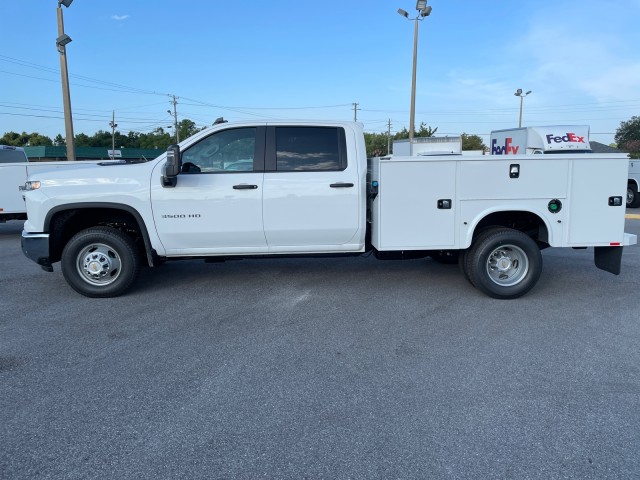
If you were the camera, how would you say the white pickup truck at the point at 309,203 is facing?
facing to the left of the viewer

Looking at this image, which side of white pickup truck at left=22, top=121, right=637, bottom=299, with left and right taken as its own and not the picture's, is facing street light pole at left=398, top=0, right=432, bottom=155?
right

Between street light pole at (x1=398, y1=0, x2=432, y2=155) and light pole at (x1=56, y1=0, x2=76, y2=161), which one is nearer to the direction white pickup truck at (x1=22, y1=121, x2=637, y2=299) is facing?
the light pole at (x1=56, y1=0, x2=76, y2=161)

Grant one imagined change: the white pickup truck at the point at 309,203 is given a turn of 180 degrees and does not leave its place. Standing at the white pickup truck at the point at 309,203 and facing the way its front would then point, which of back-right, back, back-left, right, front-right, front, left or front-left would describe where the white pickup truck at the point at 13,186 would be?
back-left
